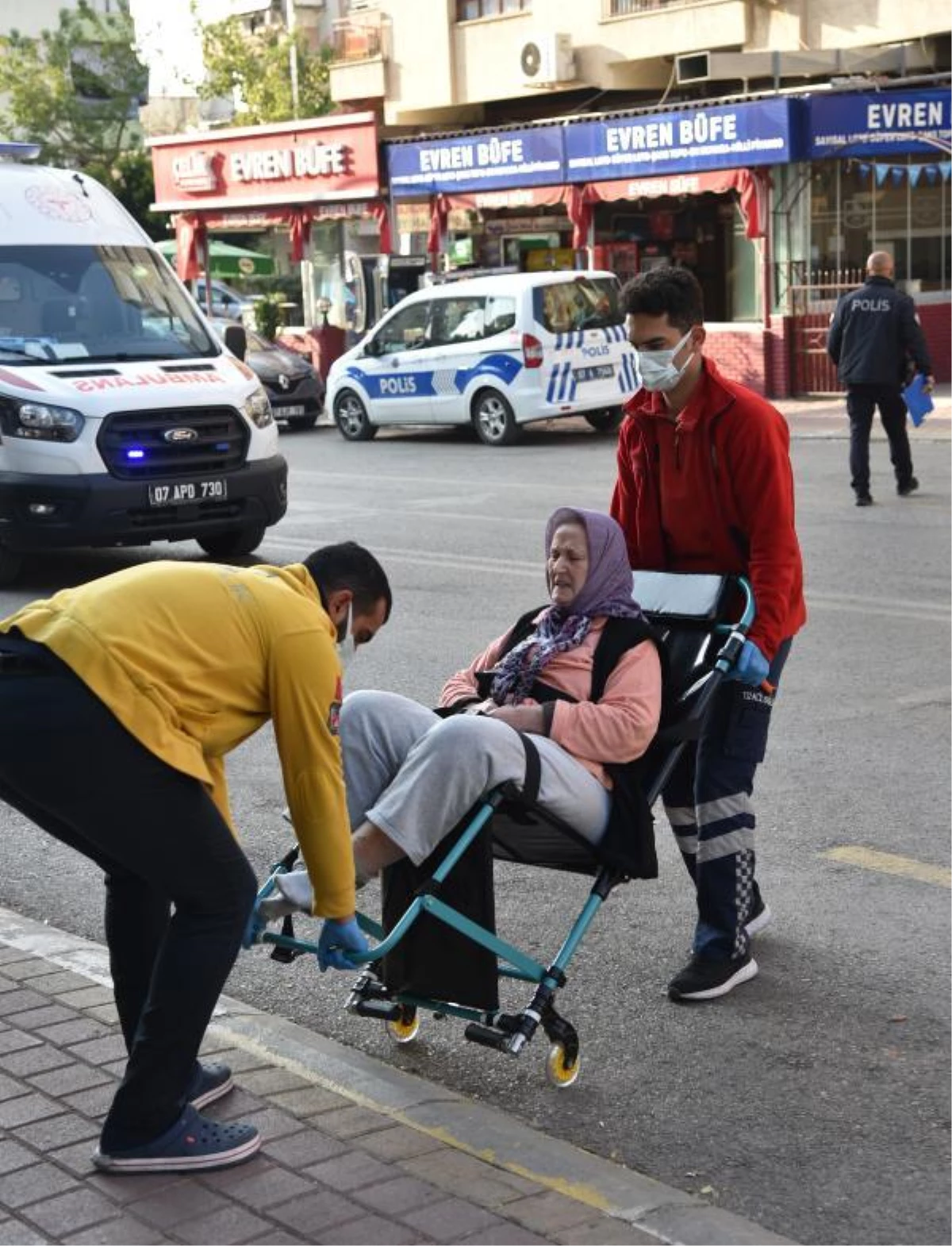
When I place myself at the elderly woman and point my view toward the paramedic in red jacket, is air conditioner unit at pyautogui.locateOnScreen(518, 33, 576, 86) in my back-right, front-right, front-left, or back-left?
front-left

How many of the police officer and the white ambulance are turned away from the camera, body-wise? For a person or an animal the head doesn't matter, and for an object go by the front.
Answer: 1

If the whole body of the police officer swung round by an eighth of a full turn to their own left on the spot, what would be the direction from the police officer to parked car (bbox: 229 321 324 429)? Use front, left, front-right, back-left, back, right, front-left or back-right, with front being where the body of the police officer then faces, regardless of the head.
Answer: front

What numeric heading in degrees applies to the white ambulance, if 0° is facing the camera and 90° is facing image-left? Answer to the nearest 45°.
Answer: approximately 315°

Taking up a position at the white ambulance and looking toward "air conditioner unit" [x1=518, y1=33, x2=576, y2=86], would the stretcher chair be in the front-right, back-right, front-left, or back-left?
back-right

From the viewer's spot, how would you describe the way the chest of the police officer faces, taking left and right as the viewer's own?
facing away from the viewer

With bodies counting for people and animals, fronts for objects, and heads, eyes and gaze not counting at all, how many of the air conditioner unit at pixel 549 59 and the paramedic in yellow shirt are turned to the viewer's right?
1

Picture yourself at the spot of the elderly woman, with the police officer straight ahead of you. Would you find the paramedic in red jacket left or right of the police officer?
right

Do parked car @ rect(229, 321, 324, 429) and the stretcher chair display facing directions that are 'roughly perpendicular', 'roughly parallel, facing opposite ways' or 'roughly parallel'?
roughly perpendicular

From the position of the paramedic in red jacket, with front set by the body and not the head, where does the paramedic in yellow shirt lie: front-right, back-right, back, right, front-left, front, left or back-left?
front

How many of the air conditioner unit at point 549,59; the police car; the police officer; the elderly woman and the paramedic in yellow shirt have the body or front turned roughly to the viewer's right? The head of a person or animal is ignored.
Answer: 1

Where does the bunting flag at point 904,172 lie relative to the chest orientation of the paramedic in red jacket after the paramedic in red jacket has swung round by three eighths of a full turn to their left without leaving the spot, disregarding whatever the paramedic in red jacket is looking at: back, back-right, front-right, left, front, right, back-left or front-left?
left

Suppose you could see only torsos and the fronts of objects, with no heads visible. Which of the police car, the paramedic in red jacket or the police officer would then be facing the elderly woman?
the paramedic in red jacket

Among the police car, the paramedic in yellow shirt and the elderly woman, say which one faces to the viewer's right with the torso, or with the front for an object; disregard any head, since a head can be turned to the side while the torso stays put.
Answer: the paramedic in yellow shirt

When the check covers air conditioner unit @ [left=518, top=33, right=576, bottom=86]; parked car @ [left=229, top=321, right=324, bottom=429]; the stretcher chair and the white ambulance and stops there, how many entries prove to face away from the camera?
0

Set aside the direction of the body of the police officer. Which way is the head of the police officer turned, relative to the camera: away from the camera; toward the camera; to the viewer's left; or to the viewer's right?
away from the camera

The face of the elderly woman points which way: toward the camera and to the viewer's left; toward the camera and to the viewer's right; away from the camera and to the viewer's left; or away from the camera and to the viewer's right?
toward the camera and to the viewer's left

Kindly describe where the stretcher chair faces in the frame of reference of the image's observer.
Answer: facing the viewer and to the left of the viewer
